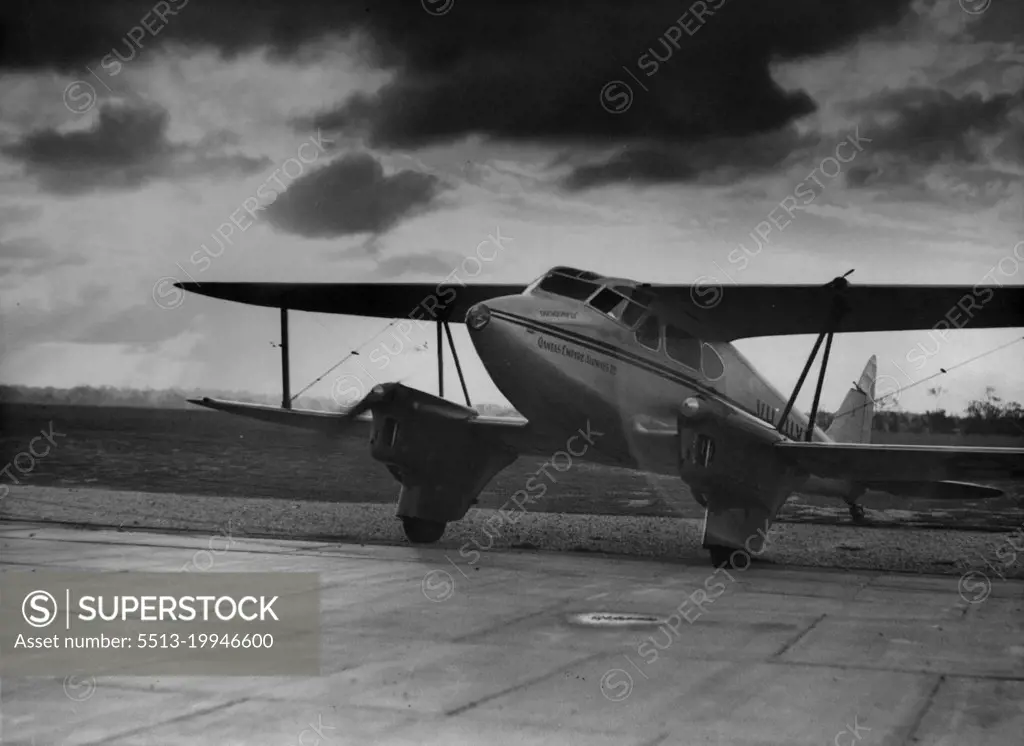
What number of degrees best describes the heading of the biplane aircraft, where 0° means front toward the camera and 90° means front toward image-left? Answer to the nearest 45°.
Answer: approximately 45°
